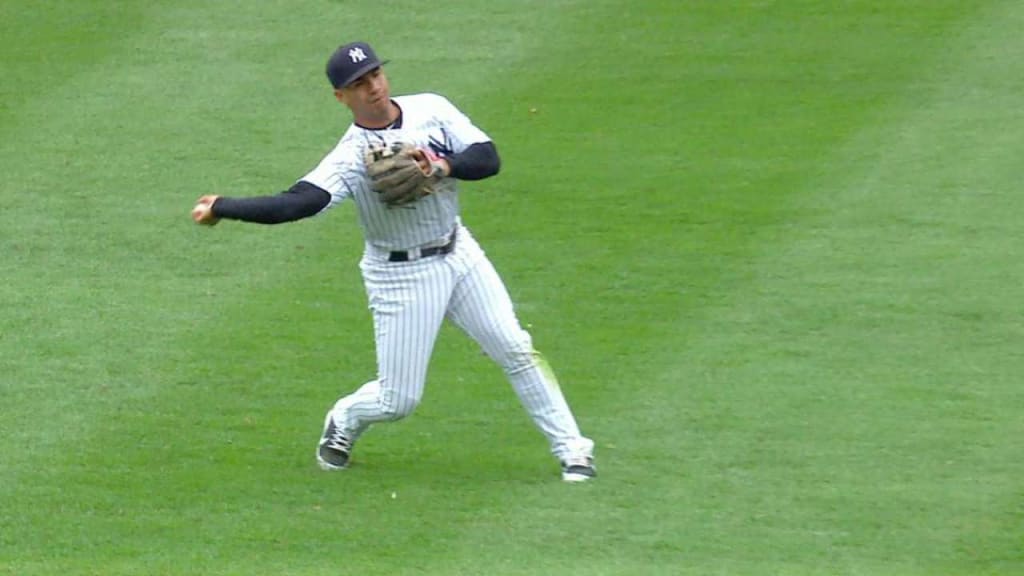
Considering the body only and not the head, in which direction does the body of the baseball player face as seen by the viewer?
toward the camera
